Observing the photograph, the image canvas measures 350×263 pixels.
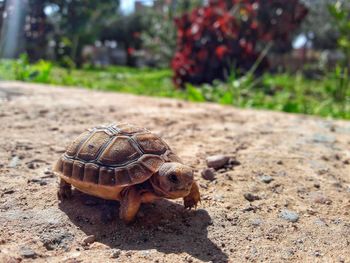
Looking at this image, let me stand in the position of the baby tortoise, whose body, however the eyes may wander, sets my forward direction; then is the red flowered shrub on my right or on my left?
on my left

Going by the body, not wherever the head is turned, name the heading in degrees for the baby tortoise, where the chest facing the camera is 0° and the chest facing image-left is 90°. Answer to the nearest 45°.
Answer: approximately 315°

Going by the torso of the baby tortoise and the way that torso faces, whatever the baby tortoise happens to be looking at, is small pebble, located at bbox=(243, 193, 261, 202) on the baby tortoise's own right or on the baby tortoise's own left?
on the baby tortoise's own left

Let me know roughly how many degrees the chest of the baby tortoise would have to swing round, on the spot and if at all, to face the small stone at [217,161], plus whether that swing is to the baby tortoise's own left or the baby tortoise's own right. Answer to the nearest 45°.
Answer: approximately 90° to the baby tortoise's own left

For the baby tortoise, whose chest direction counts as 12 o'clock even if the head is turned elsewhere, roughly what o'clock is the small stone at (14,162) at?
The small stone is roughly at 6 o'clock from the baby tortoise.

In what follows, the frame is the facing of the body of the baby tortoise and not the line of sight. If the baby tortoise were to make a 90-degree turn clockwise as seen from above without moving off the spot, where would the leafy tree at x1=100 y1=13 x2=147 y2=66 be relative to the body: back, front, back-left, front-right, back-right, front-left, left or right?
back-right

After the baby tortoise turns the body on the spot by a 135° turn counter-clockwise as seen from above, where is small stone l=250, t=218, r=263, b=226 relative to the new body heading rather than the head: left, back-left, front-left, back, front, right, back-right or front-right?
right

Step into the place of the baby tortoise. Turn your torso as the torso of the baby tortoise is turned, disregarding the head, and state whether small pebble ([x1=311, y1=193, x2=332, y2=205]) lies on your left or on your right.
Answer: on your left

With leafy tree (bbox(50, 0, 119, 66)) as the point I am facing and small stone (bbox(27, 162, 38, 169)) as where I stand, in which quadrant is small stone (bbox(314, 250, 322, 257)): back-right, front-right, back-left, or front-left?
back-right
